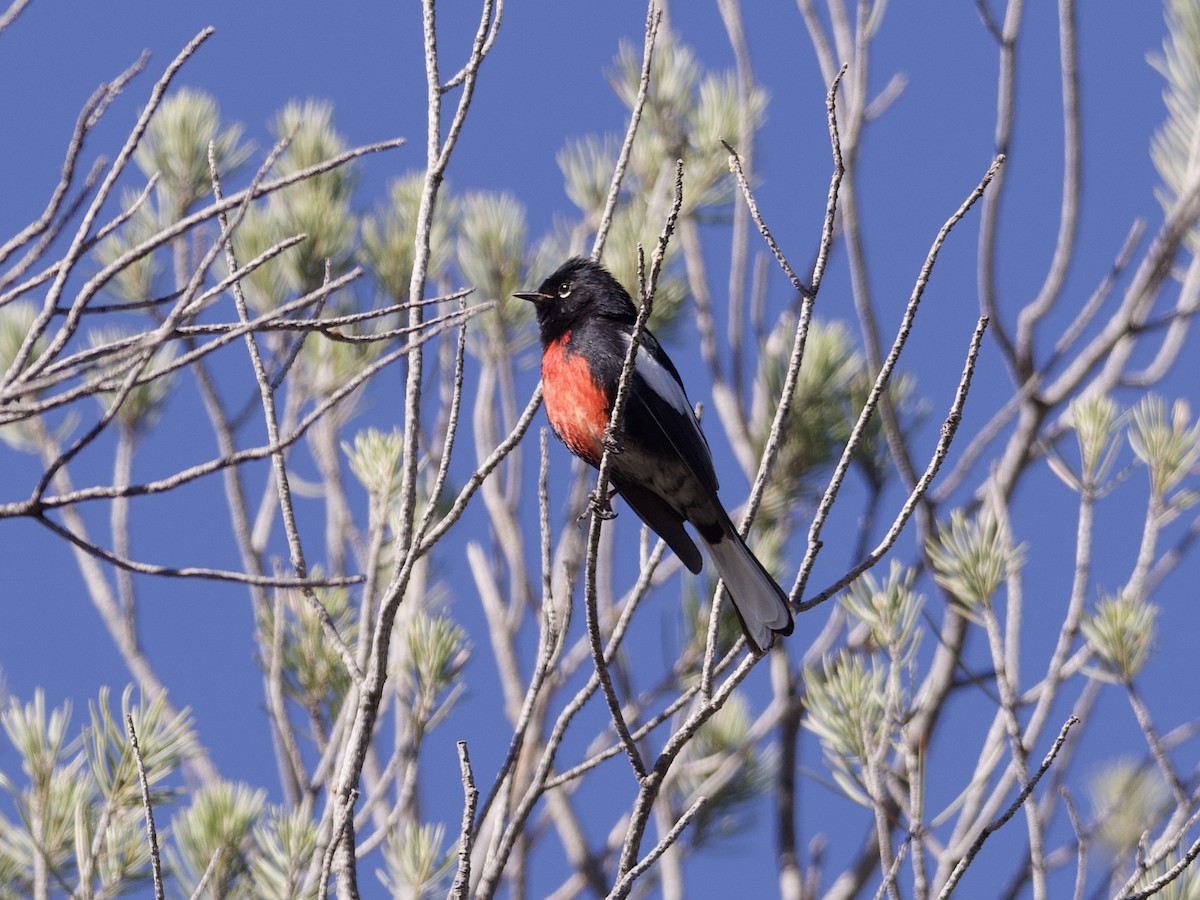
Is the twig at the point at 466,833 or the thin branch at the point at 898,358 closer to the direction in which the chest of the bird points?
the twig

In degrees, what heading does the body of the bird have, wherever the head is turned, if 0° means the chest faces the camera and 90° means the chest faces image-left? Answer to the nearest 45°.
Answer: approximately 90°
